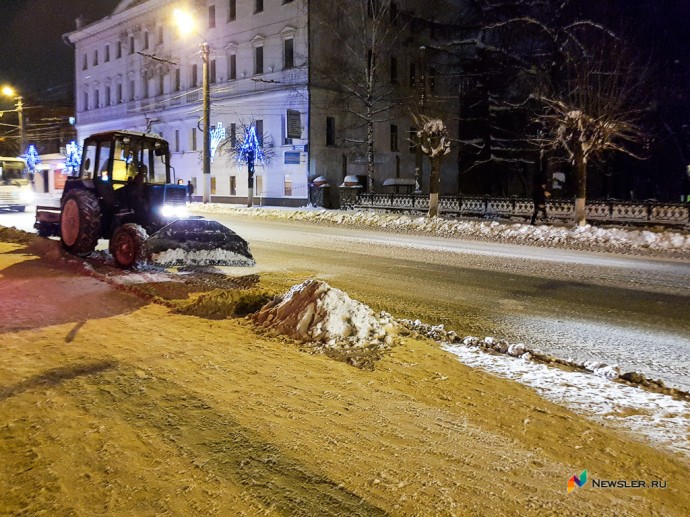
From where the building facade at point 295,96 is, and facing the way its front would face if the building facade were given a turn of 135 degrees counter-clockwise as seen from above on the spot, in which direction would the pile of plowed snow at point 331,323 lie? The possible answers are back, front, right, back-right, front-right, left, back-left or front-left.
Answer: right

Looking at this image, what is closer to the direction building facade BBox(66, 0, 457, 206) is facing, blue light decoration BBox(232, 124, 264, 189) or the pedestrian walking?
the blue light decoration

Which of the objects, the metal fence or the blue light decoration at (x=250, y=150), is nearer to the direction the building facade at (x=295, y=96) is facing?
the blue light decoration

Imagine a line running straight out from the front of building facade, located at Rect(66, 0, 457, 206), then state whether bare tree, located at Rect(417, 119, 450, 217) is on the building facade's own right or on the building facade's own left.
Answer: on the building facade's own left

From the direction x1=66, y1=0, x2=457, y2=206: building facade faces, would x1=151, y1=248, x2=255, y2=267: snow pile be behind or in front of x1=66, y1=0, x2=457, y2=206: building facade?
in front

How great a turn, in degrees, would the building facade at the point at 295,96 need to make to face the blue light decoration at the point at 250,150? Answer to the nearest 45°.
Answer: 0° — it already faces it
